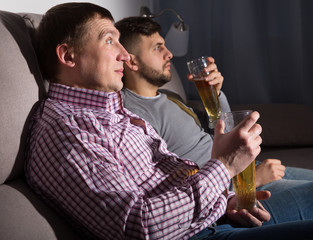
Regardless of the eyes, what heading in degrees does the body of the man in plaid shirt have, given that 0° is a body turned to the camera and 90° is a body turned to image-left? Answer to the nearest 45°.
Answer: approximately 270°

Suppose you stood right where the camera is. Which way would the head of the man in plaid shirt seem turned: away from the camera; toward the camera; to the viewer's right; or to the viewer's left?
to the viewer's right
